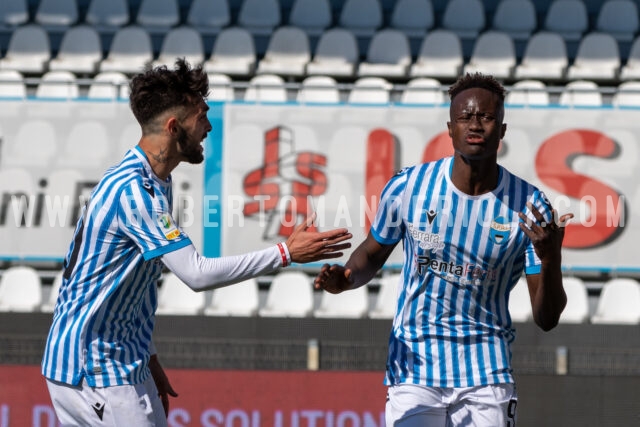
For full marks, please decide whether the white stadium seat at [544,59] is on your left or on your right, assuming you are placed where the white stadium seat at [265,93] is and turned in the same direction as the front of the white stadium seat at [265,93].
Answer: on your left

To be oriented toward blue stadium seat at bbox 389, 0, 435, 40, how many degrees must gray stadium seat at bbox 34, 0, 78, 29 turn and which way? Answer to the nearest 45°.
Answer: approximately 90° to its left

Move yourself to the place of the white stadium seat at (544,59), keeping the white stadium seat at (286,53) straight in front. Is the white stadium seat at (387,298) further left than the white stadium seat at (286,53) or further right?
left

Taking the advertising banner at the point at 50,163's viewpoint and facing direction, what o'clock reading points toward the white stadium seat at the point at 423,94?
The white stadium seat is roughly at 9 o'clock from the advertising banner.

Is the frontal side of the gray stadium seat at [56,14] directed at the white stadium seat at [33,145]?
yes

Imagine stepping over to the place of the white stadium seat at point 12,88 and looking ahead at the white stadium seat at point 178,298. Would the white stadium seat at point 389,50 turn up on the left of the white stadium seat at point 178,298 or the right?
left

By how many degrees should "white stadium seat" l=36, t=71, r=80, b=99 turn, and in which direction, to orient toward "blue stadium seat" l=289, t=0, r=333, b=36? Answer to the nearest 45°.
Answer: approximately 90° to its left

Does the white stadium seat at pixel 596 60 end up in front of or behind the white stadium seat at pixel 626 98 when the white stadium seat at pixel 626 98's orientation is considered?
behind
